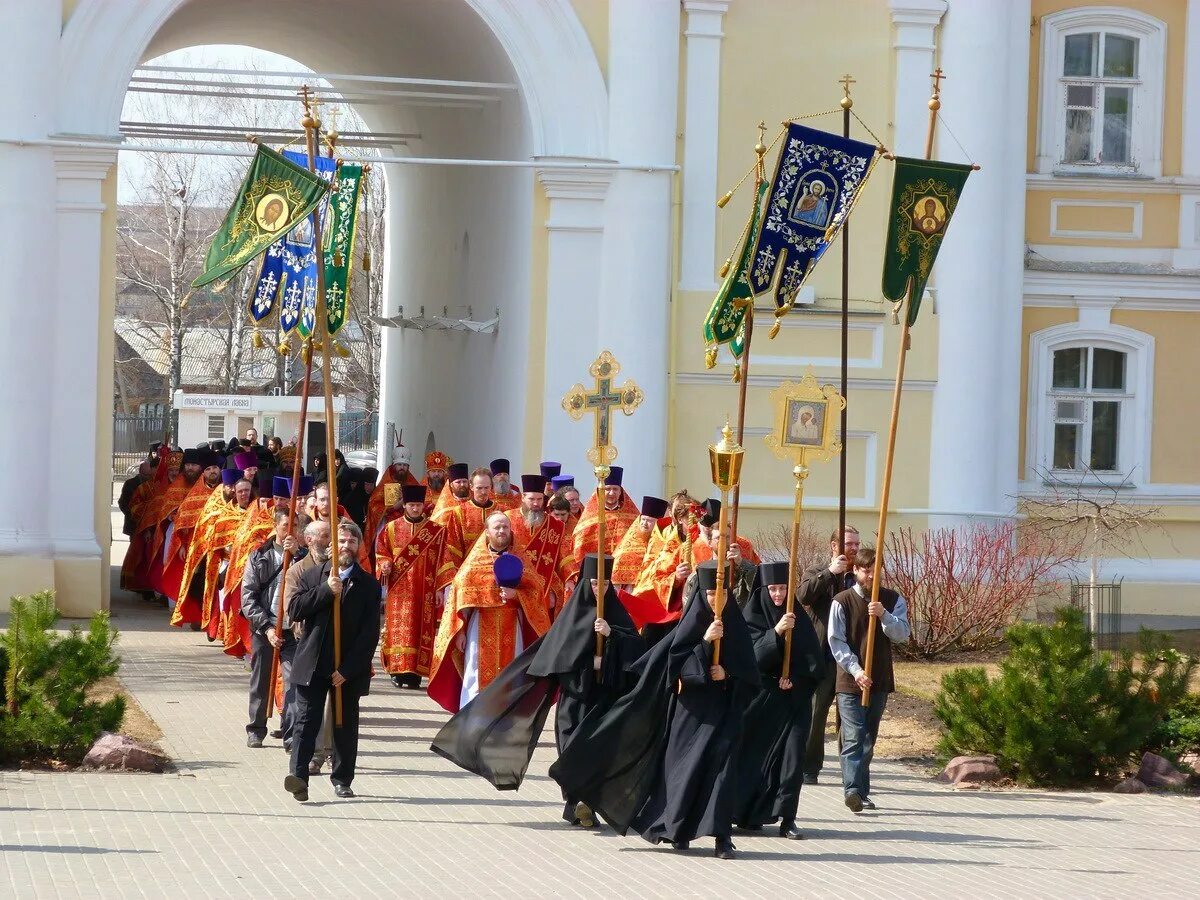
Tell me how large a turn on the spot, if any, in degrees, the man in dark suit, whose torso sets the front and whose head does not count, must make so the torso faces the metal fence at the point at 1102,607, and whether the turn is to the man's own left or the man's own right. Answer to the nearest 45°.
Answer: approximately 135° to the man's own left

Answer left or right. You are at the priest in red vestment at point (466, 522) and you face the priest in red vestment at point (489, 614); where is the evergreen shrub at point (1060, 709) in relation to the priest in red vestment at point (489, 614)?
left

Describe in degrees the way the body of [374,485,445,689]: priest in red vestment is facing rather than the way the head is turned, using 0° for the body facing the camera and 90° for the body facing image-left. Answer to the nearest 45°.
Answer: approximately 0°

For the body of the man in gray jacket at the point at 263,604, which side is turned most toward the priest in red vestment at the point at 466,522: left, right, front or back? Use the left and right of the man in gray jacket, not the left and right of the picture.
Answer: left

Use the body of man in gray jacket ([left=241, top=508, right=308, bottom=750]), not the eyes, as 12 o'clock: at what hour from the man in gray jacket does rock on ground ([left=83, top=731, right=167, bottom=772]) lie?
The rock on ground is roughly at 3 o'clock from the man in gray jacket.

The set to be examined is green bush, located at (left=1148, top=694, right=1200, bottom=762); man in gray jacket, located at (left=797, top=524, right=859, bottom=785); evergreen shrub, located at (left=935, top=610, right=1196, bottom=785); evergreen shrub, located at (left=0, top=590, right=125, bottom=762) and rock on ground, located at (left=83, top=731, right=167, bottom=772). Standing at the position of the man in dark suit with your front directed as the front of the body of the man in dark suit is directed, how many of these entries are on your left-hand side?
3

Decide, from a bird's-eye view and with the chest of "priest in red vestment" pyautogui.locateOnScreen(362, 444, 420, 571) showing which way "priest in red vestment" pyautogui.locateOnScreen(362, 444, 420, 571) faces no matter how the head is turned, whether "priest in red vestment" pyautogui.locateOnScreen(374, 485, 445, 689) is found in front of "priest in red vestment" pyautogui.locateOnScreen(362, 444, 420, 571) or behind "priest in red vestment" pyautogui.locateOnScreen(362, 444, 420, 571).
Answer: in front

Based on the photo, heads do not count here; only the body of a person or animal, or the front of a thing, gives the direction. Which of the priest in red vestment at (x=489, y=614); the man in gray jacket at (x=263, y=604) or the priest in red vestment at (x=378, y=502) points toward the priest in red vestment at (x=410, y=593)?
the priest in red vestment at (x=378, y=502)

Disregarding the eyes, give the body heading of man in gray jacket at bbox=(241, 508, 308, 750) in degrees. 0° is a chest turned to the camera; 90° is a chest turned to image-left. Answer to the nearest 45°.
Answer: approximately 315°
